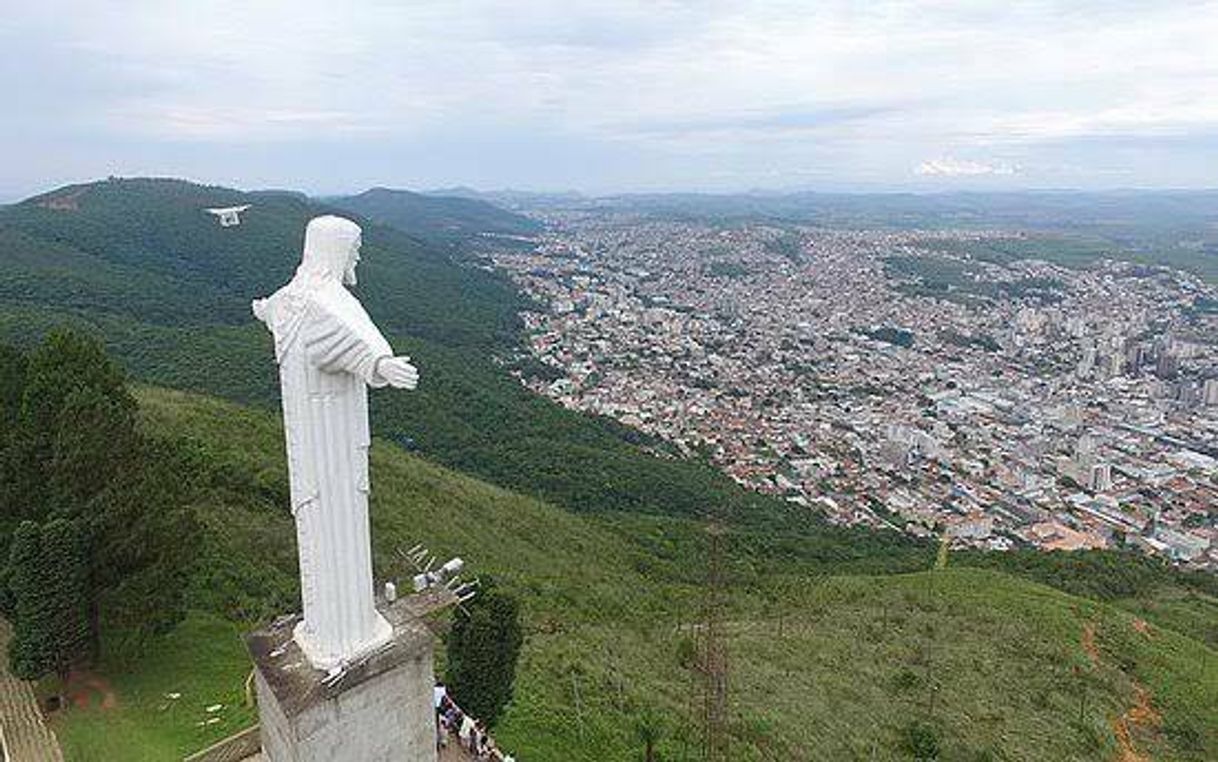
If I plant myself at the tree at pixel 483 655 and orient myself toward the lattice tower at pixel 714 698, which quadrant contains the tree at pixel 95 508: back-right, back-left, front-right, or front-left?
back-left

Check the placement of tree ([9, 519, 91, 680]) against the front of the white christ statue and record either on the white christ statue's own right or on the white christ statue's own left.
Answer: on the white christ statue's own left

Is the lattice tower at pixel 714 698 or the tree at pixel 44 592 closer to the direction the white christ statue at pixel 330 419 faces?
the lattice tower

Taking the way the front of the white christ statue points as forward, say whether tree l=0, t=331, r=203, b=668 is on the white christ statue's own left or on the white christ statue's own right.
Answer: on the white christ statue's own left

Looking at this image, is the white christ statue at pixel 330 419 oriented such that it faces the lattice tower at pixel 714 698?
yes

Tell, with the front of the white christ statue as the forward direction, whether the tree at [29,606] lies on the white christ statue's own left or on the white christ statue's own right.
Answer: on the white christ statue's own left

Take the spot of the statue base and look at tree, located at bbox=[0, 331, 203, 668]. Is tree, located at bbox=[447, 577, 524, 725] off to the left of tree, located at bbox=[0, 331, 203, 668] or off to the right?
right

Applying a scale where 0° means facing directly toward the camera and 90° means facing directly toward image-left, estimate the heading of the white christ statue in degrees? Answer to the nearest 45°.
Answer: approximately 225°
